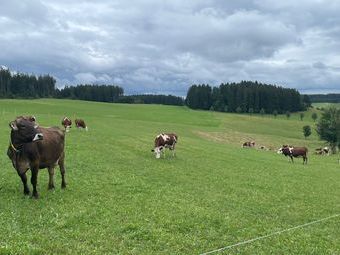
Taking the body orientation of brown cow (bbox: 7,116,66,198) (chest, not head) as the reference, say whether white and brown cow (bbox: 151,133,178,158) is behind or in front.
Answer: behind

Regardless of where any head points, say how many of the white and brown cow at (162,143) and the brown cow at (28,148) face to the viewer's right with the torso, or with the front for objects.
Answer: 0

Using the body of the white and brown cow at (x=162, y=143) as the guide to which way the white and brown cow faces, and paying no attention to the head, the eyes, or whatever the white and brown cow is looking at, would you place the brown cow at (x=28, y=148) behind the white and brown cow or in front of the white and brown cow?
in front

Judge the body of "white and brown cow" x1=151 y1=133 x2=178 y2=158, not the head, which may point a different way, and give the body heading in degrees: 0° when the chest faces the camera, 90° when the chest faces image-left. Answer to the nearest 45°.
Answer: approximately 45°

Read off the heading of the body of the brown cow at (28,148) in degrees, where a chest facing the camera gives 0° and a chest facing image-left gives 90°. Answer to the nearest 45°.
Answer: approximately 45°
